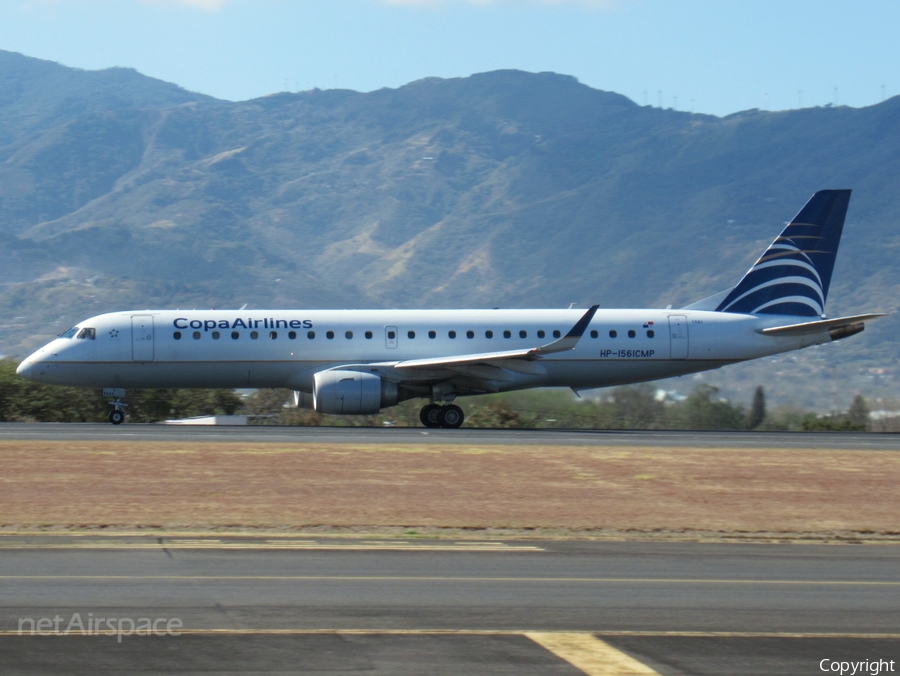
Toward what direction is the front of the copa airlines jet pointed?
to the viewer's left
